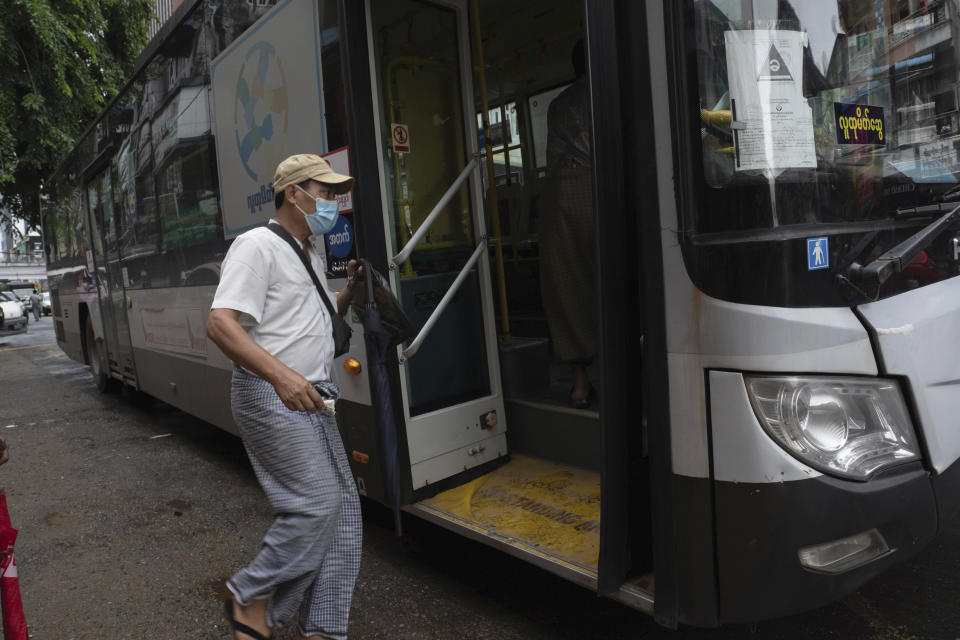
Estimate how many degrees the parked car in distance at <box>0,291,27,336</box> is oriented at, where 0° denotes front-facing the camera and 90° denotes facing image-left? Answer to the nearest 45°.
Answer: approximately 315°

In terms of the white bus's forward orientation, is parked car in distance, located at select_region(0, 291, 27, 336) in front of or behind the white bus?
behind
